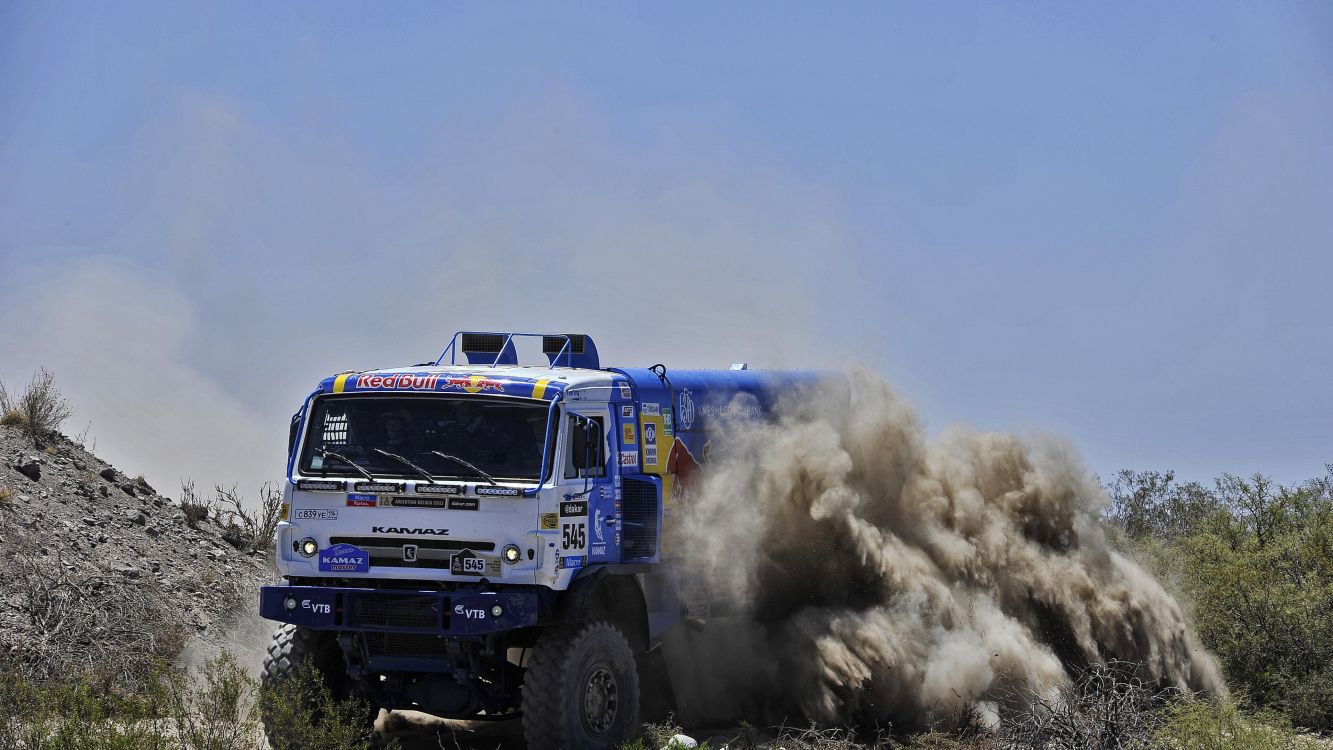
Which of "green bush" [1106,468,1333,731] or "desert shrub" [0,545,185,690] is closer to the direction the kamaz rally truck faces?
the desert shrub

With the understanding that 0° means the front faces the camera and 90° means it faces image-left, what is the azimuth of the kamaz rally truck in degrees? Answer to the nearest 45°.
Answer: approximately 45°

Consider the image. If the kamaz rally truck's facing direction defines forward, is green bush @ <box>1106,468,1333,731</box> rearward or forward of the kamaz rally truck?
rearward

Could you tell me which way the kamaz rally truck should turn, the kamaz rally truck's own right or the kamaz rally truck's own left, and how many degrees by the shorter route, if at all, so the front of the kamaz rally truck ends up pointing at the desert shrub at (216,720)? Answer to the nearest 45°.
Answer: approximately 45° to the kamaz rally truck's own right

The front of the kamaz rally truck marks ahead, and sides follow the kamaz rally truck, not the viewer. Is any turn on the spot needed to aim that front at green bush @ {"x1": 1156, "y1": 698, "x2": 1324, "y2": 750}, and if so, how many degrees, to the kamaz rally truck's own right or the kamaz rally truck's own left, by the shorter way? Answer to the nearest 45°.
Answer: approximately 135° to the kamaz rally truck's own left

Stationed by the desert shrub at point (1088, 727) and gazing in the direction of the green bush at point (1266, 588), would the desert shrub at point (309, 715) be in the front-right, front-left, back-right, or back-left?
back-left

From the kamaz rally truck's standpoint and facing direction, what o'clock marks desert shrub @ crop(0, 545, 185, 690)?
The desert shrub is roughly at 3 o'clock from the kamaz rally truck.

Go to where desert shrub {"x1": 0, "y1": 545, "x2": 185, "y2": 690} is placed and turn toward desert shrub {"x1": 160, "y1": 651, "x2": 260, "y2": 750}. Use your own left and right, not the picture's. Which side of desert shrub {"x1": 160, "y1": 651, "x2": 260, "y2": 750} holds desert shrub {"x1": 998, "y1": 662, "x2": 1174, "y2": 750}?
left

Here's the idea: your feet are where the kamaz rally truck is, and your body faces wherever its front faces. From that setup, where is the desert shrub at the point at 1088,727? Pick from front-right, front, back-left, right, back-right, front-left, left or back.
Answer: back-left

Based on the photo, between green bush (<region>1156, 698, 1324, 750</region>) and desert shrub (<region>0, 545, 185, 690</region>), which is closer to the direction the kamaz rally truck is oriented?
the desert shrub
